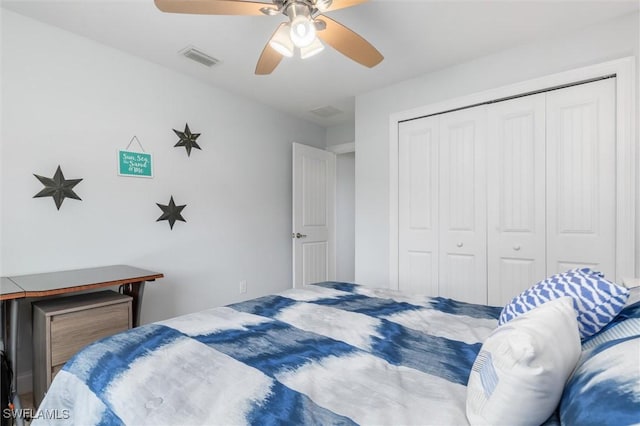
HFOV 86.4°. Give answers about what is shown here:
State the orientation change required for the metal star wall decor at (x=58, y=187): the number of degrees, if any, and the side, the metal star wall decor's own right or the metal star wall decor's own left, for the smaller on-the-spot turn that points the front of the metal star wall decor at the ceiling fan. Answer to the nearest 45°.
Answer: approximately 45° to the metal star wall decor's own left

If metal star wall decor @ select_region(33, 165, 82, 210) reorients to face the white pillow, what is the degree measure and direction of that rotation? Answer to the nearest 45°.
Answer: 0° — it already faces it

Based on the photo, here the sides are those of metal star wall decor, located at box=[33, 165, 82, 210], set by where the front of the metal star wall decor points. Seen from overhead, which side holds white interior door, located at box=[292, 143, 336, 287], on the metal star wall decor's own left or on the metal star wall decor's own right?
on the metal star wall decor's own left

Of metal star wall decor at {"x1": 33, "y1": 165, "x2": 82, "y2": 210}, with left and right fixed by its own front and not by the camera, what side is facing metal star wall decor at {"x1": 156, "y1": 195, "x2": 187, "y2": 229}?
left

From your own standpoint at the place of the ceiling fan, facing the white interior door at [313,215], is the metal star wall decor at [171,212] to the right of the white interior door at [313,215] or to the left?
left
